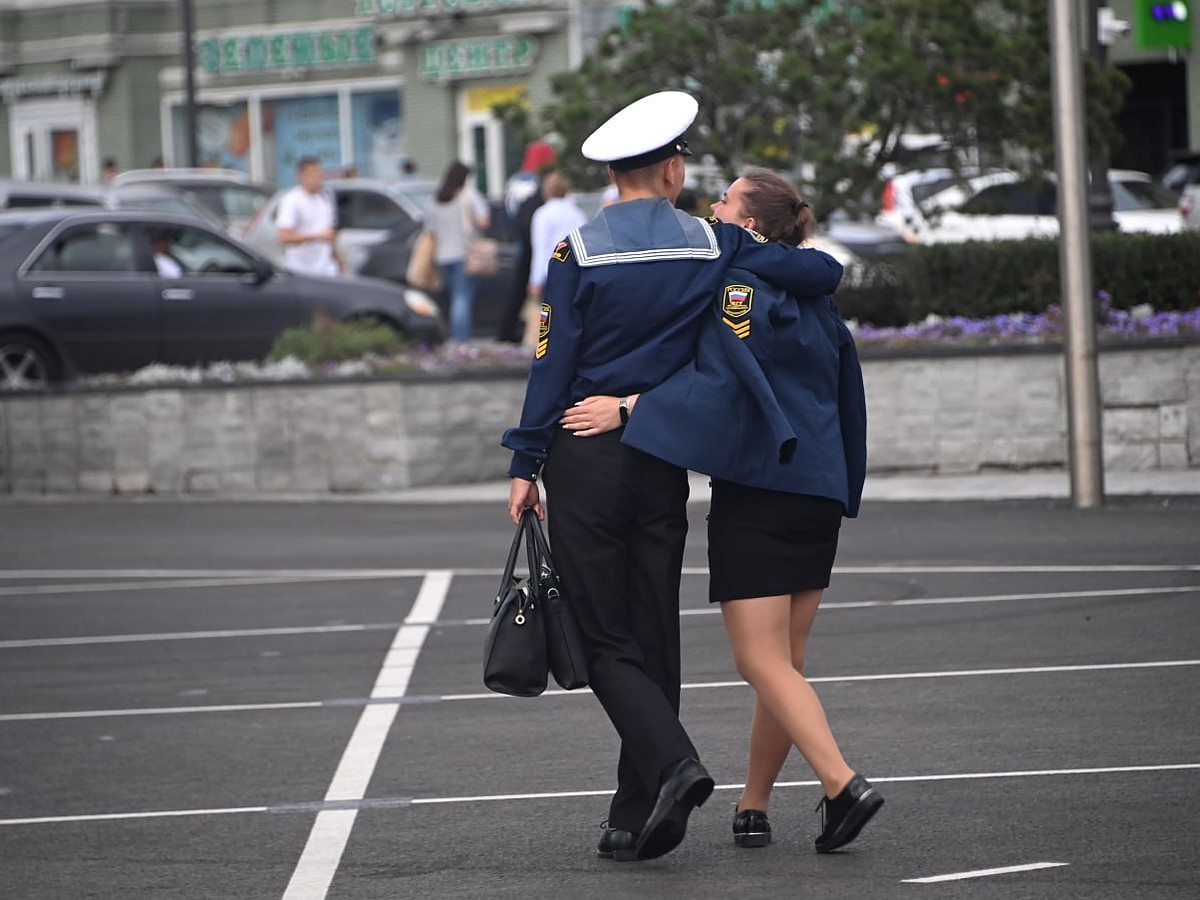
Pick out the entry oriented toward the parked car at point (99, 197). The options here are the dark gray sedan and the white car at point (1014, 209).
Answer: the white car

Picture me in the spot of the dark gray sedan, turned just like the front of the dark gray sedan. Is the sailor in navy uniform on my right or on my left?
on my right

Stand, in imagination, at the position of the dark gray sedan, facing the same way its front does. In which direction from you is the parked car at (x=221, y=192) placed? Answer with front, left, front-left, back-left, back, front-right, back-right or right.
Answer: left

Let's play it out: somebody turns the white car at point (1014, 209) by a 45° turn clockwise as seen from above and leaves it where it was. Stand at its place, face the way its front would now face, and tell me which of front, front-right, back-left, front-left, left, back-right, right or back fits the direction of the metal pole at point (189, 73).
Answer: front

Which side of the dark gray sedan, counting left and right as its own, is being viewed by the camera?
right

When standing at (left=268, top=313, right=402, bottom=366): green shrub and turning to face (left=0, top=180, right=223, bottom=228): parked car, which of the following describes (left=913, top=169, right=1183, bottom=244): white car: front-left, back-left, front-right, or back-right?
front-right

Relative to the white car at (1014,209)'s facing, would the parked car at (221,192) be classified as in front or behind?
in front

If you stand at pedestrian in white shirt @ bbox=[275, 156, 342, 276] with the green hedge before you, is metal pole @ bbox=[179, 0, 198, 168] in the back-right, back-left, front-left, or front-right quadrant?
back-left

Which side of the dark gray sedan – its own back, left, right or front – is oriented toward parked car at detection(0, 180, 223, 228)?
left

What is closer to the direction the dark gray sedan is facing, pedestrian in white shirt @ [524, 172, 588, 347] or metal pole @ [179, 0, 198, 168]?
the pedestrian in white shirt

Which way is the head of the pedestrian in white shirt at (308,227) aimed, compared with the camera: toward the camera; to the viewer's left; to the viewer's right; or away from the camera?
toward the camera

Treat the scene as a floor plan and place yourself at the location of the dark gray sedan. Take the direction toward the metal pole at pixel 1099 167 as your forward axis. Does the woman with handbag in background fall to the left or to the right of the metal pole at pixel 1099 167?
left

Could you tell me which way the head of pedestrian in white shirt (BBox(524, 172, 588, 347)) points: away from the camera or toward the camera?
away from the camera

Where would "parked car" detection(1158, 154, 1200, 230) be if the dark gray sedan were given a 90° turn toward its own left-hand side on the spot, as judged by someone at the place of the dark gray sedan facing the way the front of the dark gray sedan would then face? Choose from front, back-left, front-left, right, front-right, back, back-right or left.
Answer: front-right
